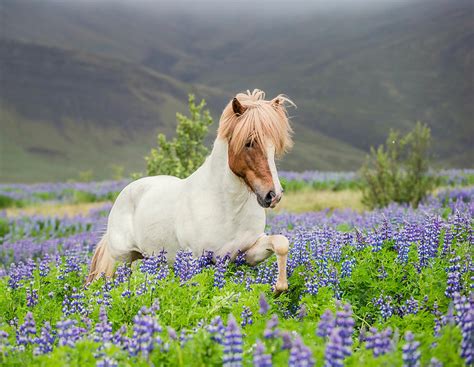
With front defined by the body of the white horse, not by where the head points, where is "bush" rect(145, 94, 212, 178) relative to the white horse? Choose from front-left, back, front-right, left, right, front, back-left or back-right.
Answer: back-left

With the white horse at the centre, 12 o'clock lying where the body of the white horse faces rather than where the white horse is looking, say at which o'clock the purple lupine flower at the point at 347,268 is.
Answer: The purple lupine flower is roughly at 11 o'clock from the white horse.

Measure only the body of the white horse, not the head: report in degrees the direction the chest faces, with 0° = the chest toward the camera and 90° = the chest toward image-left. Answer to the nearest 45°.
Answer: approximately 315°

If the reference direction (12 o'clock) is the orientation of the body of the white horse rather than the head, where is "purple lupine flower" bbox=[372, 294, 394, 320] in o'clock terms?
The purple lupine flower is roughly at 12 o'clock from the white horse.

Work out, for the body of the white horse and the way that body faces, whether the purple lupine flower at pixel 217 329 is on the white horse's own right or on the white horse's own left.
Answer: on the white horse's own right

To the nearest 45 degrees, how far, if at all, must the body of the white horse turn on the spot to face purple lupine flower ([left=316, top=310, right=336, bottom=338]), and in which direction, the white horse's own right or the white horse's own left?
approximately 45° to the white horse's own right

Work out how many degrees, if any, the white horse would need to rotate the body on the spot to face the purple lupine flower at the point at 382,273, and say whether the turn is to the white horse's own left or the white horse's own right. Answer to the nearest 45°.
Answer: approximately 45° to the white horse's own left

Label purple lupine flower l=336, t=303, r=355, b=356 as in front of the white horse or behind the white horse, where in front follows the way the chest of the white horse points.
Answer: in front

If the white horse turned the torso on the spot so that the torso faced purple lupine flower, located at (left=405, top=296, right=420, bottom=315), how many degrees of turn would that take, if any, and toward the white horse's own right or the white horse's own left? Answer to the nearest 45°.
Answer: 0° — it already faces it

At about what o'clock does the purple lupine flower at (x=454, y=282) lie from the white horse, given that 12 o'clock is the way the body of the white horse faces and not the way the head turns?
The purple lupine flower is roughly at 12 o'clock from the white horse.

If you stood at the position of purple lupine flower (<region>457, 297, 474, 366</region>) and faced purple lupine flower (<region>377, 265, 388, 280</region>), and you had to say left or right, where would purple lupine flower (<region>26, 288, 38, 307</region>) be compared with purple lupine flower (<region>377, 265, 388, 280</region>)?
left

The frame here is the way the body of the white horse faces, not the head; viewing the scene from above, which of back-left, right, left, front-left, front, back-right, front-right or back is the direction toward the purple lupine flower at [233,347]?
front-right

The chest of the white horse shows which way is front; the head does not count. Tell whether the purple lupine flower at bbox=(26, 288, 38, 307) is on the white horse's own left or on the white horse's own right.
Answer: on the white horse's own right

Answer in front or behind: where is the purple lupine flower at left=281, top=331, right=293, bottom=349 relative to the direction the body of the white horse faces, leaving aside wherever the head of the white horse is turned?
in front
